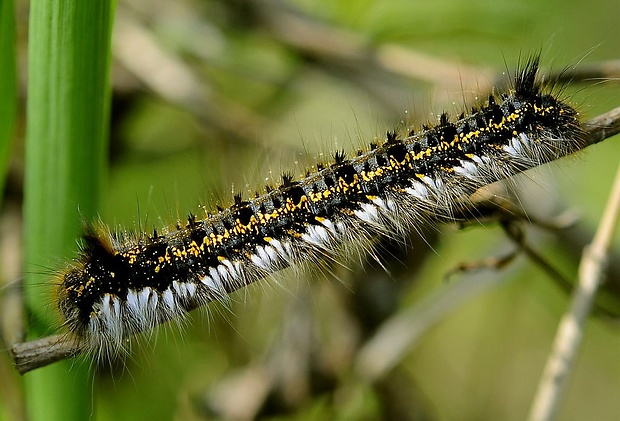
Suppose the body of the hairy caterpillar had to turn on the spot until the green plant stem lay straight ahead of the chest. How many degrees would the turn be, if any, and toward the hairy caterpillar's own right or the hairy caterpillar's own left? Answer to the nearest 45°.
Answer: approximately 45° to the hairy caterpillar's own left

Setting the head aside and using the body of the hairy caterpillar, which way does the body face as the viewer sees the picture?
to the viewer's left

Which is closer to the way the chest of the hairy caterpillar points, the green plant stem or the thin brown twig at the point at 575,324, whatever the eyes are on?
the green plant stem

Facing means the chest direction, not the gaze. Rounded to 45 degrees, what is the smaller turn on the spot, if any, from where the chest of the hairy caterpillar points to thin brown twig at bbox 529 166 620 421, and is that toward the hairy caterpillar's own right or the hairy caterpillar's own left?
approximately 135° to the hairy caterpillar's own right
